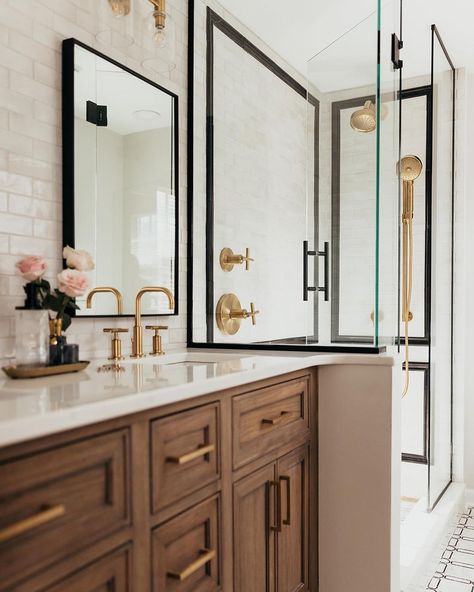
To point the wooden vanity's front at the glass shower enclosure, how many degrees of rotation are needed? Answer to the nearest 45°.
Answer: approximately 90° to its left

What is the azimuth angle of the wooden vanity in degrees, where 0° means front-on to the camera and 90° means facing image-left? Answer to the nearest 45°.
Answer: approximately 315°
